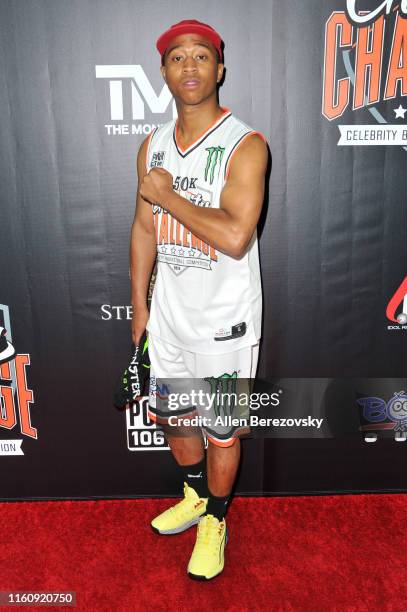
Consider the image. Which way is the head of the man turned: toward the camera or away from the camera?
toward the camera

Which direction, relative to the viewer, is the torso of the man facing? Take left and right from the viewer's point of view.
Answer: facing the viewer and to the left of the viewer
